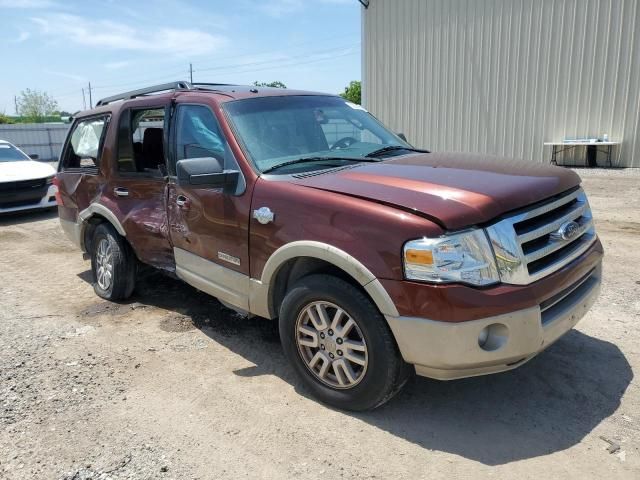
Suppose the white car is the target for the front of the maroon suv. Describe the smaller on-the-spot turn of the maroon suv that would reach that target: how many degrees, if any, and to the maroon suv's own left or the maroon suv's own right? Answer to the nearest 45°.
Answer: approximately 180°

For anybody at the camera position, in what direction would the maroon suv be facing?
facing the viewer and to the right of the viewer
